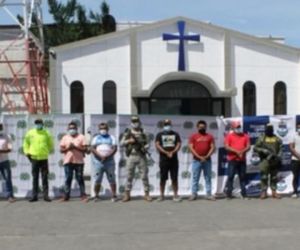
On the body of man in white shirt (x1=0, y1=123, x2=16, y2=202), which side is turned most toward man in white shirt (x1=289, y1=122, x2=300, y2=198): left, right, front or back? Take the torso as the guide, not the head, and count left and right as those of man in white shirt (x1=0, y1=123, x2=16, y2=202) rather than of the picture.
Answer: left

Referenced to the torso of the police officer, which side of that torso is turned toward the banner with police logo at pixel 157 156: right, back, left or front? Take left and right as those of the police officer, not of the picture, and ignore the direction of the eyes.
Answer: left

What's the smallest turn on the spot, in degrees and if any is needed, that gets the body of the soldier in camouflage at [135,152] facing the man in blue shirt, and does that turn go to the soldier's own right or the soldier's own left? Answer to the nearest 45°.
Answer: approximately 90° to the soldier's own right

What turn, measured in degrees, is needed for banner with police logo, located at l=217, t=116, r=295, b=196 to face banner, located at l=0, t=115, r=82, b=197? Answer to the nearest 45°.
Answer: approximately 90° to its right

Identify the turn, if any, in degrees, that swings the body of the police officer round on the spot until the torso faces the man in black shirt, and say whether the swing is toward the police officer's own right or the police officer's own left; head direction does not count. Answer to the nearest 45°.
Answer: approximately 90° to the police officer's own left

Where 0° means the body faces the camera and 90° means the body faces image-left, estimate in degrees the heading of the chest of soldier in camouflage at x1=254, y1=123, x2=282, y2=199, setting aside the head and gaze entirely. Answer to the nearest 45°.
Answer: approximately 0°

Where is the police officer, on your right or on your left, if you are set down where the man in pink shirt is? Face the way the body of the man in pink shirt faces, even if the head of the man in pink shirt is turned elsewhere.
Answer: on your right

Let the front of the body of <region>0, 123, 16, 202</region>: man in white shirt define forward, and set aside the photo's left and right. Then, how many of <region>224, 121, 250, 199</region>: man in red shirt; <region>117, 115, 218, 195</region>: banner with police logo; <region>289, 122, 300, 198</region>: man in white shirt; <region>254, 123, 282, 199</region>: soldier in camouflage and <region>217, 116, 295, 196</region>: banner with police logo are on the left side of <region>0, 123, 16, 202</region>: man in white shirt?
5

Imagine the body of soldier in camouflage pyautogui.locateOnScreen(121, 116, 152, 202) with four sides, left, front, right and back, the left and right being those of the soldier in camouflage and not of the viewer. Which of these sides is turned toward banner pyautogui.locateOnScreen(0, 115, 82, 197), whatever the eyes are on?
right

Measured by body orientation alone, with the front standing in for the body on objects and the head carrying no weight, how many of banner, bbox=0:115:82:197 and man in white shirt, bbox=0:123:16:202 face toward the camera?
2

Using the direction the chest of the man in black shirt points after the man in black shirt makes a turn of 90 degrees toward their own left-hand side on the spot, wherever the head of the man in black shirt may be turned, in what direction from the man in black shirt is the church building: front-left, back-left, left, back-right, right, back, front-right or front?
left

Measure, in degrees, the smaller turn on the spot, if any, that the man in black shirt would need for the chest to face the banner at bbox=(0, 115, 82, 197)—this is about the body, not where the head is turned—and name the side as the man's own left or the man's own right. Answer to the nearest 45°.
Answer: approximately 90° to the man's own right

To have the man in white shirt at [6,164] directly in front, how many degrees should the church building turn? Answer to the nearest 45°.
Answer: approximately 45° to its right
